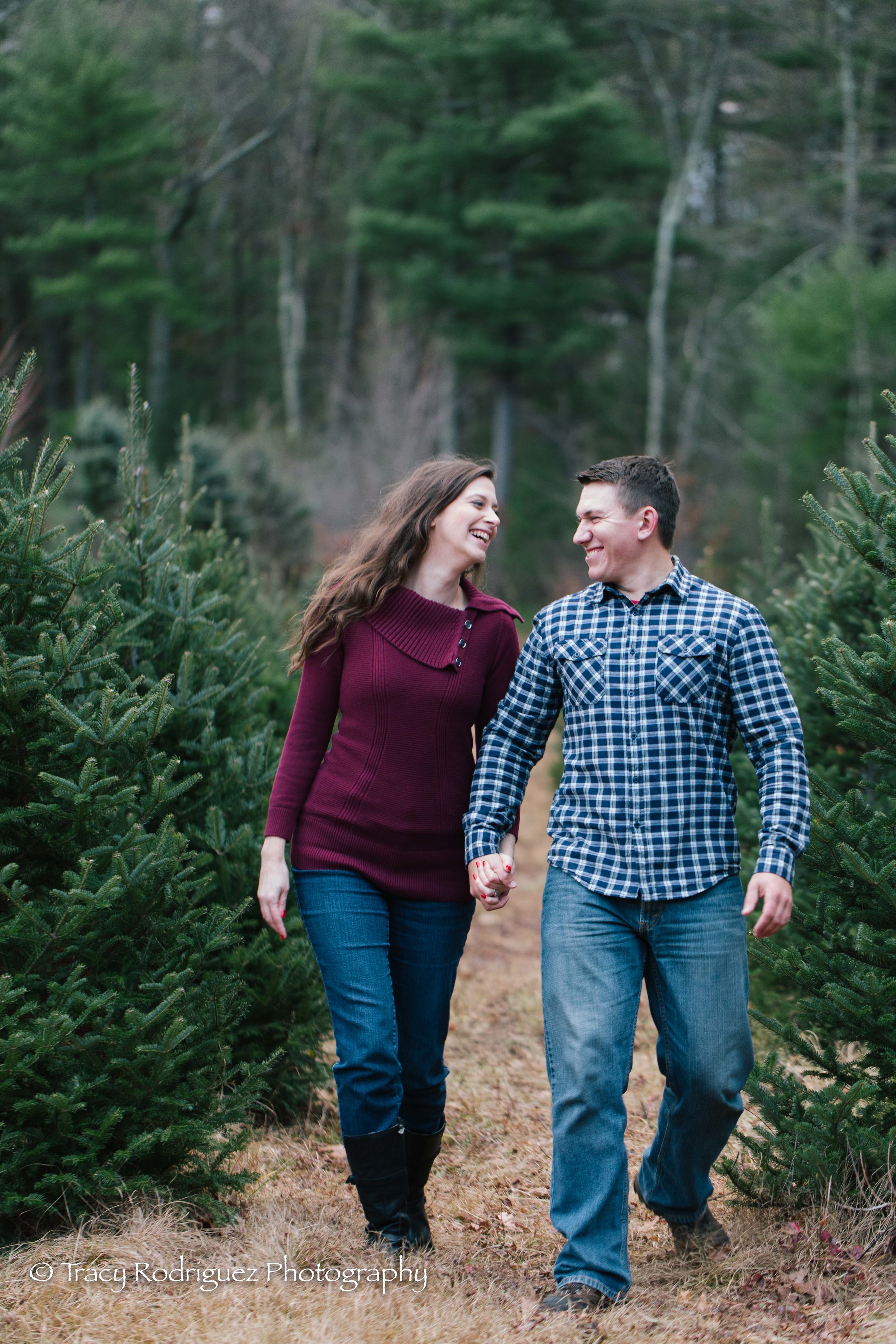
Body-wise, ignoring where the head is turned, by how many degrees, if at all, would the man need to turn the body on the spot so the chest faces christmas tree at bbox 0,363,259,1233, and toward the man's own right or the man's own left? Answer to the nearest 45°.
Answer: approximately 90° to the man's own right

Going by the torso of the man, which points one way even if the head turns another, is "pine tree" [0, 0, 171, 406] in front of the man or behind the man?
behind

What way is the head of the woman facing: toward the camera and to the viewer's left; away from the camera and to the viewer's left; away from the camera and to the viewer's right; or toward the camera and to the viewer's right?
toward the camera and to the viewer's right

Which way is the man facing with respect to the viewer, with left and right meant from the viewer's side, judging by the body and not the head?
facing the viewer

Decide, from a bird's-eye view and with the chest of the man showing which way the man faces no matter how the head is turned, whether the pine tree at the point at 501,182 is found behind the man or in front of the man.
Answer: behind

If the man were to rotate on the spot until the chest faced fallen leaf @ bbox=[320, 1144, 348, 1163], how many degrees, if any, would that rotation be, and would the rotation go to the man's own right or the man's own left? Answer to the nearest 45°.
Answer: approximately 135° to the man's own right

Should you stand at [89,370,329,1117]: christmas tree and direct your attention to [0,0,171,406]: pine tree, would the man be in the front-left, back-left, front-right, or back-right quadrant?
back-right
